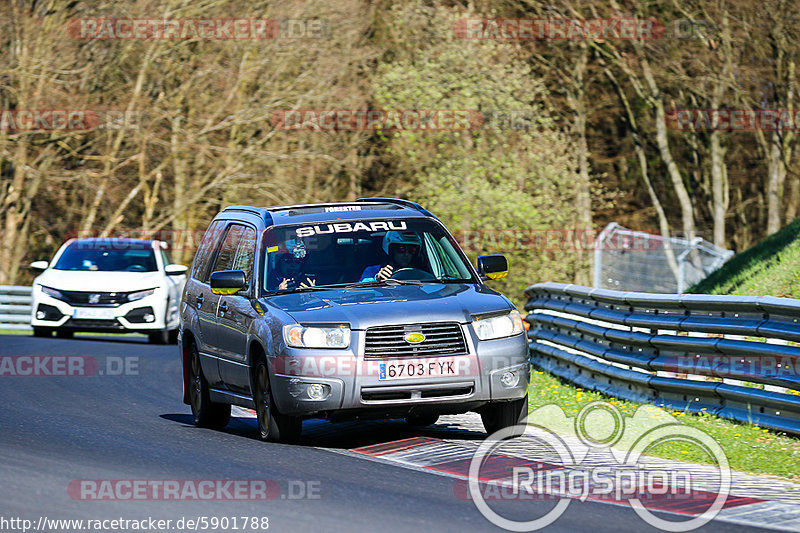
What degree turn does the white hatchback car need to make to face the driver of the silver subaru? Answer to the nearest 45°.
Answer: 0° — it already faces them

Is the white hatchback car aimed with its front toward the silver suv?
yes

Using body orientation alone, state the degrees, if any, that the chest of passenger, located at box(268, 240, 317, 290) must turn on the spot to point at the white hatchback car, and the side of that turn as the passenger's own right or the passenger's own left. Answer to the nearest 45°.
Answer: approximately 180°

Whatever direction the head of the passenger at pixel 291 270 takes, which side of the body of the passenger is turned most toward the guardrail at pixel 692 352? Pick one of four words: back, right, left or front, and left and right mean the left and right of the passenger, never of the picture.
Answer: left

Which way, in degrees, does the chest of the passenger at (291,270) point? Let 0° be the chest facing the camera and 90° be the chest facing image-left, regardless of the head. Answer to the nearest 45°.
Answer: approximately 0°

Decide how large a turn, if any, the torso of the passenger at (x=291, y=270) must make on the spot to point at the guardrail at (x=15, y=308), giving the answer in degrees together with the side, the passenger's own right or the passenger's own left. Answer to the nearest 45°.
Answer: approximately 180°

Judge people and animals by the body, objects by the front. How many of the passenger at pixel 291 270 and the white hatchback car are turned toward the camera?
2

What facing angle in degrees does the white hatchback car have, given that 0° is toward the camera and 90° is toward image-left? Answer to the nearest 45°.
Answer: approximately 0°

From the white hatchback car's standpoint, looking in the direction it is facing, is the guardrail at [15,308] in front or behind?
behind
